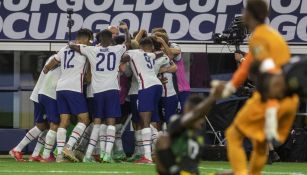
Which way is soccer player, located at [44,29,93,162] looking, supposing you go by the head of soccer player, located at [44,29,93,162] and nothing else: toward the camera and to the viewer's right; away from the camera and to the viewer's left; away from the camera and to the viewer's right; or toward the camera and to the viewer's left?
away from the camera and to the viewer's right

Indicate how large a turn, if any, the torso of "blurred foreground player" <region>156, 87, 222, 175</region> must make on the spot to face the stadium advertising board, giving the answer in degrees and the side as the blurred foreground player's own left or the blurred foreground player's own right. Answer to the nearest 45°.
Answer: approximately 135° to the blurred foreground player's own left

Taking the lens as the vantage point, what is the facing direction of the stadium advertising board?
facing the viewer

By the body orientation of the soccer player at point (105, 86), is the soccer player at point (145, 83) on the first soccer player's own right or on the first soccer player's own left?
on the first soccer player's own right

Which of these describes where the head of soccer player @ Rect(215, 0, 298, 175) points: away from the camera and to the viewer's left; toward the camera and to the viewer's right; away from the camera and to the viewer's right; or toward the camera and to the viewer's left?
away from the camera and to the viewer's left

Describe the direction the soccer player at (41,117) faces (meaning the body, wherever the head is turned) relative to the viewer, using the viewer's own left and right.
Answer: facing to the right of the viewer

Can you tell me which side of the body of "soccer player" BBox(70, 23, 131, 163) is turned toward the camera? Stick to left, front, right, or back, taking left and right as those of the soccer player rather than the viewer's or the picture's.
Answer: back

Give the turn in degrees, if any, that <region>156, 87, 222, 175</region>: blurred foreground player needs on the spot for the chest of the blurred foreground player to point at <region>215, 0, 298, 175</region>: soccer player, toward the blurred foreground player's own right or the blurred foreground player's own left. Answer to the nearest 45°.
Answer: approximately 90° to the blurred foreground player's own left

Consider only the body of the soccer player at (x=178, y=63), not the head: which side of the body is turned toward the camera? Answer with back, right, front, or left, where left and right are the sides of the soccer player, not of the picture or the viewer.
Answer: left

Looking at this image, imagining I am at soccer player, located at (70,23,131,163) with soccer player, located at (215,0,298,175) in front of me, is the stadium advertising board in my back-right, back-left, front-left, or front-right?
back-left

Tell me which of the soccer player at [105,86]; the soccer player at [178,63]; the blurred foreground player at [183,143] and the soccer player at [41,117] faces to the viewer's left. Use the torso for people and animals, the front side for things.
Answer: the soccer player at [178,63]
